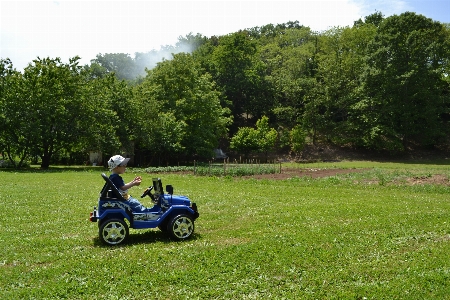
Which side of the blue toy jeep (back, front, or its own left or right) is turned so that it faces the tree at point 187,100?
left

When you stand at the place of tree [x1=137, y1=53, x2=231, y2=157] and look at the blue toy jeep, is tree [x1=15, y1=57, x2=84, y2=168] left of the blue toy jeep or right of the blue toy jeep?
right

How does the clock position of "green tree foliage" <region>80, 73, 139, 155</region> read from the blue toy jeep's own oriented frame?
The green tree foliage is roughly at 9 o'clock from the blue toy jeep.

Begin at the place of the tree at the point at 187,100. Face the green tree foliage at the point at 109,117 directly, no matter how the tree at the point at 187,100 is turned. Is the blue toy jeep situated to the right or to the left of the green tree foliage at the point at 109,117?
left

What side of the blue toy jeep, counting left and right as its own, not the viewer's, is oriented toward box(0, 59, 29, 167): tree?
left

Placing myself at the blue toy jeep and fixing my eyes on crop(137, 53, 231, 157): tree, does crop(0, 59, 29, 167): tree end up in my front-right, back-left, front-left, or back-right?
front-left

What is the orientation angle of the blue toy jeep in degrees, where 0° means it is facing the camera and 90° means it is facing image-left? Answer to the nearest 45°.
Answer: approximately 270°
